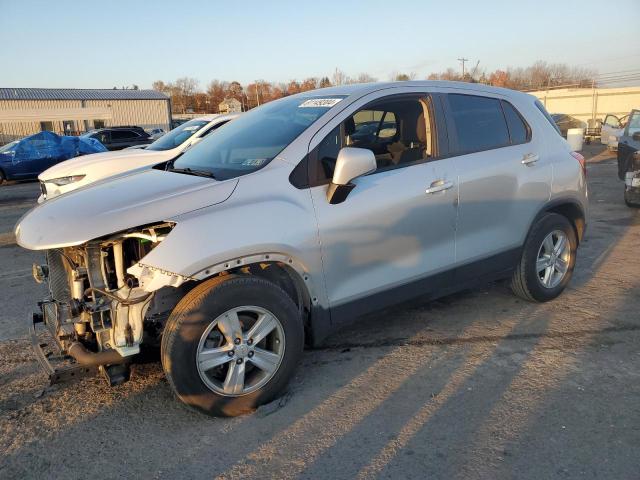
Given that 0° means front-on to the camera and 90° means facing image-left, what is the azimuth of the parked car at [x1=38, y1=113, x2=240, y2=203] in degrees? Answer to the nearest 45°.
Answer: approximately 45°

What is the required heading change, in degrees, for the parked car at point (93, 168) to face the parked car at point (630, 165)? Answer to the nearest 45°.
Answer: approximately 135° to its left

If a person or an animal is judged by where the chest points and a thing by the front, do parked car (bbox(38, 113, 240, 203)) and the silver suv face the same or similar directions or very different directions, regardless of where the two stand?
same or similar directions

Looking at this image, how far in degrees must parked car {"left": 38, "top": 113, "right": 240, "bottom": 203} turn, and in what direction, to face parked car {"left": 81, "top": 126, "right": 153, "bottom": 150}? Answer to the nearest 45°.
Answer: approximately 135° to its right

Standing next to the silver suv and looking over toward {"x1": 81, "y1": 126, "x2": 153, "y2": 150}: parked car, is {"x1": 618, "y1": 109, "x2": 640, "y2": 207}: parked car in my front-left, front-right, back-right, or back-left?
front-right

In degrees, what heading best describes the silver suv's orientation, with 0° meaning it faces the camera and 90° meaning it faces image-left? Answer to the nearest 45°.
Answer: approximately 45°

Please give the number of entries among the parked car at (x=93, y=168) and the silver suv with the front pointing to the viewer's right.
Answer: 0

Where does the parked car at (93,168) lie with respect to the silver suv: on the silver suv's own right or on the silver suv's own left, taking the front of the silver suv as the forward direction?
on the silver suv's own right

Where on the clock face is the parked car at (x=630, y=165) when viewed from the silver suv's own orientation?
The parked car is roughly at 6 o'clock from the silver suv.
